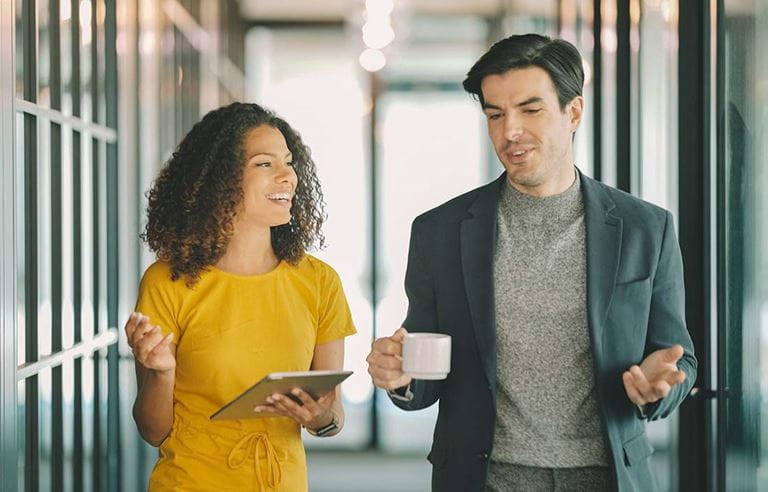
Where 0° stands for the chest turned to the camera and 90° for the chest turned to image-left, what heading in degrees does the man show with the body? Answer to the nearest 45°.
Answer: approximately 0°

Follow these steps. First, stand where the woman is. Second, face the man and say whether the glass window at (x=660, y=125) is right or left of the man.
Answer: left

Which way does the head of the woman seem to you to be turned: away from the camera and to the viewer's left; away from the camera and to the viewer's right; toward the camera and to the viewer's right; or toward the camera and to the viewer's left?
toward the camera and to the viewer's right

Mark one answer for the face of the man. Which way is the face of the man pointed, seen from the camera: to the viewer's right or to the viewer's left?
to the viewer's left

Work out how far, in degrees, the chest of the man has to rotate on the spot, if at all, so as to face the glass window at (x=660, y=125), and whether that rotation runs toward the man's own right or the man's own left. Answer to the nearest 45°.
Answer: approximately 180°

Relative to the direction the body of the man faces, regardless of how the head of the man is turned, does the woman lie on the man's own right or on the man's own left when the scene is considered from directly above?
on the man's own right

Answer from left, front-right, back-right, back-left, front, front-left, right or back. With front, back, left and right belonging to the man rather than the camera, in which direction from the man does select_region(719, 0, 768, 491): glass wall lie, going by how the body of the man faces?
back-left

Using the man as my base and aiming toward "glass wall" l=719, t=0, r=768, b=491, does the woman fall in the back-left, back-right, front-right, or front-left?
back-left

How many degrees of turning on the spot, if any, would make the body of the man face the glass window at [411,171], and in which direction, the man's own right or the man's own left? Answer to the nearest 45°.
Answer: approximately 180°
